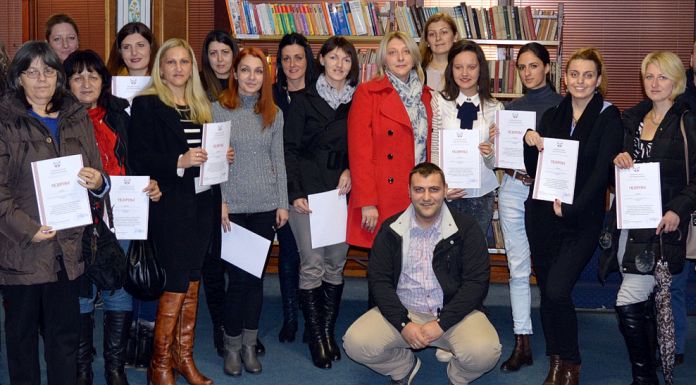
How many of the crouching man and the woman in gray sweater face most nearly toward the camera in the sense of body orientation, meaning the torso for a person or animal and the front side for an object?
2

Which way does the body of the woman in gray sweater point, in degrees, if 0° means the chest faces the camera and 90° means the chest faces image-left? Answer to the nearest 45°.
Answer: approximately 0°

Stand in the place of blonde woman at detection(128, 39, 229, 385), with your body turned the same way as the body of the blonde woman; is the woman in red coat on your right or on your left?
on your left

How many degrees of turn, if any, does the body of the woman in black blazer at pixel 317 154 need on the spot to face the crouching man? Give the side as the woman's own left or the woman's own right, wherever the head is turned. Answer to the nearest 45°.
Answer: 0° — they already face them

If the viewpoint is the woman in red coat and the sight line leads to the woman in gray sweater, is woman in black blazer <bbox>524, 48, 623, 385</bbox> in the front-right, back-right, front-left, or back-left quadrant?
back-left

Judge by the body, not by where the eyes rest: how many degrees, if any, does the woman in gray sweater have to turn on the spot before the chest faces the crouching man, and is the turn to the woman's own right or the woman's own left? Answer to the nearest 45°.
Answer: approximately 90° to the woman's own left
